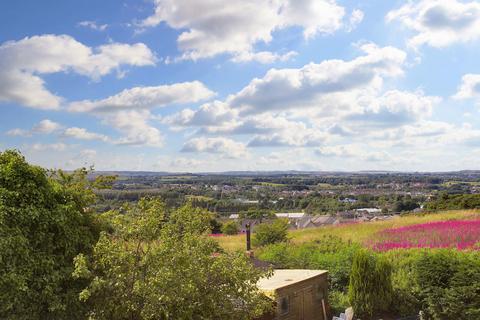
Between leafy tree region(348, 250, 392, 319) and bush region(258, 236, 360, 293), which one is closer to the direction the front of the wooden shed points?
the leafy tree

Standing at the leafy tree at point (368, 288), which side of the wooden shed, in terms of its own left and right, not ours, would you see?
left

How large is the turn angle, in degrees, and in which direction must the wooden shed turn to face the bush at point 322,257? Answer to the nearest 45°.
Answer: approximately 135° to its left

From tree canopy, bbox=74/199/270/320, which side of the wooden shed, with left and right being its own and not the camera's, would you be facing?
right

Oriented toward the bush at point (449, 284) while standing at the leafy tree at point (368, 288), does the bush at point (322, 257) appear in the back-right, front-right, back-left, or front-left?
back-left

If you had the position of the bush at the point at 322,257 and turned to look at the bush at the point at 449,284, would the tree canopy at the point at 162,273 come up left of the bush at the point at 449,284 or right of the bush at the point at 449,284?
right

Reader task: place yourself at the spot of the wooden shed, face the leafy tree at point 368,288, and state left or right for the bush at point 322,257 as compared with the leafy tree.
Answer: left

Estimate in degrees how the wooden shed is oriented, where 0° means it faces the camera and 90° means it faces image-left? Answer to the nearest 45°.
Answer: approximately 315°

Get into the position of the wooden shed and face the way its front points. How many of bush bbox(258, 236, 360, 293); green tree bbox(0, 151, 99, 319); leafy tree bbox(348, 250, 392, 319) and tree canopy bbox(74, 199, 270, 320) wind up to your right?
2

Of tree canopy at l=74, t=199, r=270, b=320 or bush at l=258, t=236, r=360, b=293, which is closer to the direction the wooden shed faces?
the tree canopy

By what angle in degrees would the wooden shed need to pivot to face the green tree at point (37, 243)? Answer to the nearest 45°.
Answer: approximately 90° to its right

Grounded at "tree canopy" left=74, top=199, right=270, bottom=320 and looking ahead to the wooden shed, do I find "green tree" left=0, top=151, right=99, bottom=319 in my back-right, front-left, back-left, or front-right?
back-left
